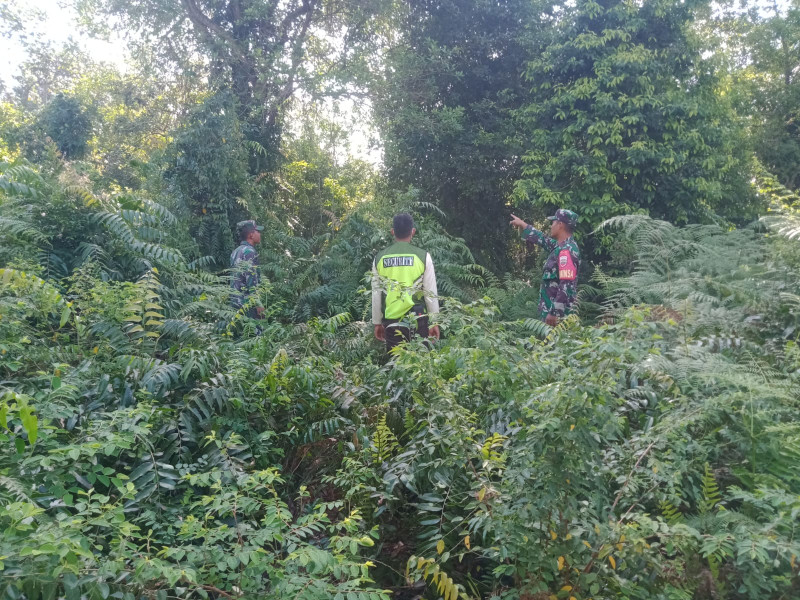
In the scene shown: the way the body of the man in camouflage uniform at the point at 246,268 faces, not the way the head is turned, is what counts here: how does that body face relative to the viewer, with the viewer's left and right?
facing to the right of the viewer

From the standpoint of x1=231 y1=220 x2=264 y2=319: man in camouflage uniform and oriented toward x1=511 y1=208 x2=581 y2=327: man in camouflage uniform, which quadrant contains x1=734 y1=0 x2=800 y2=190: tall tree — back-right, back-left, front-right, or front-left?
front-left

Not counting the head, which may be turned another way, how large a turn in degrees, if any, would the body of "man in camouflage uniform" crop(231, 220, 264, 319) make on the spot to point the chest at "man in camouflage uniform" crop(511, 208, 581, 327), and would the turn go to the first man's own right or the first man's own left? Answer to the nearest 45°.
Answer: approximately 45° to the first man's own right

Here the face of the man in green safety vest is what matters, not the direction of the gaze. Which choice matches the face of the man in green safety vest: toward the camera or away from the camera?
away from the camera

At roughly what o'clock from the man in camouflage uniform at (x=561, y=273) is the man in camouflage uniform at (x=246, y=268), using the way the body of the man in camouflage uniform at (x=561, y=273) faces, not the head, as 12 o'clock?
the man in camouflage uniform at (x=246, y=268) is roughly at 12 o'clock from the man in camouflage uniform at (x=561, y=273).

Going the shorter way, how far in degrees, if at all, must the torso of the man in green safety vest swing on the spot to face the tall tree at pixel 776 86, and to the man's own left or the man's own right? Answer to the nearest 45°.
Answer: approximately 45° to the man's own right

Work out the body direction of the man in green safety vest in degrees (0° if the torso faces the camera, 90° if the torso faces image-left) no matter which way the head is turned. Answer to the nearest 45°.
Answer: approximately 180°

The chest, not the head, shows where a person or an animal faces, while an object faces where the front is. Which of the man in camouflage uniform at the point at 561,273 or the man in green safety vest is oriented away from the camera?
the man in green safety vest

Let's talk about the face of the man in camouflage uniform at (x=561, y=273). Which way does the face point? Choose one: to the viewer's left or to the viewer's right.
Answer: to the viewer's left

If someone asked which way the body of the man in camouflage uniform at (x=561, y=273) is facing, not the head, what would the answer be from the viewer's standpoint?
to the viewer's left

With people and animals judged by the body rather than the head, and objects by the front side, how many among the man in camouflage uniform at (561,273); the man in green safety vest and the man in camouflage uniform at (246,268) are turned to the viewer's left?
1

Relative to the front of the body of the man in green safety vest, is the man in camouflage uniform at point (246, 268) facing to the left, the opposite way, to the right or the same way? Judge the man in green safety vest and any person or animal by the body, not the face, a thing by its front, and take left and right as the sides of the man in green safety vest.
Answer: to the right

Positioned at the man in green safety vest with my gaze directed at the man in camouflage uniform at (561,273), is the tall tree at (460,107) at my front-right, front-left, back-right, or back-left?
front-left

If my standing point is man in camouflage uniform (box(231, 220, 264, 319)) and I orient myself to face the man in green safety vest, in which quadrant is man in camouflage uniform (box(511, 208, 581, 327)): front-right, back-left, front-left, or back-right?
front-left

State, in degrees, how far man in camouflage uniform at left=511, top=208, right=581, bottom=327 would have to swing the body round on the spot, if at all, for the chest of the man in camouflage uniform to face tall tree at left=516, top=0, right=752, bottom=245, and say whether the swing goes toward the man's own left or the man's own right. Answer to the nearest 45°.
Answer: approximately 90° to the man's own right

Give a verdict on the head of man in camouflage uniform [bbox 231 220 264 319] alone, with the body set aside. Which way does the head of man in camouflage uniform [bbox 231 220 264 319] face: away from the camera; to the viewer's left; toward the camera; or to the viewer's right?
to the viewer's right

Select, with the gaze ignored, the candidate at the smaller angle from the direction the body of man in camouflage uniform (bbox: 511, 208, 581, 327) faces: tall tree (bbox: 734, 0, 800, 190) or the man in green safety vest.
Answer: the man in green safety vest
